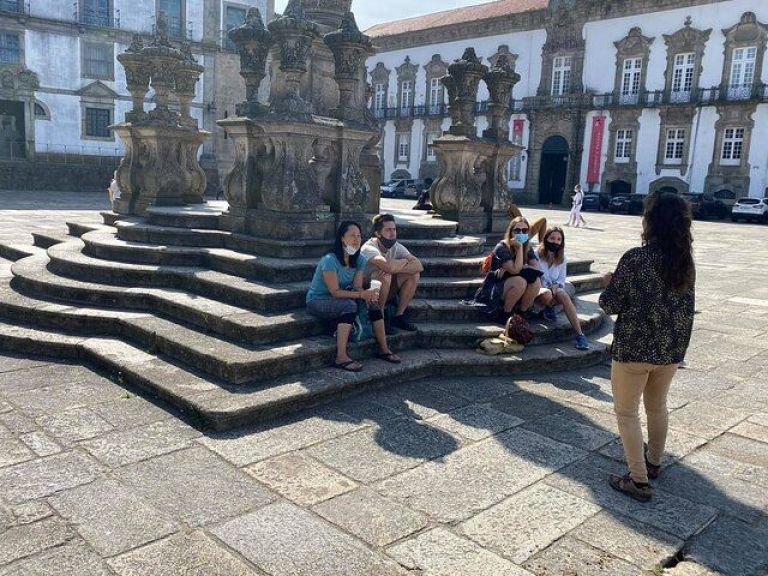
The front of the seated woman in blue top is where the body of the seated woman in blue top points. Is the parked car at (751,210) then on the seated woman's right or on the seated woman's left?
on the seated woman's left

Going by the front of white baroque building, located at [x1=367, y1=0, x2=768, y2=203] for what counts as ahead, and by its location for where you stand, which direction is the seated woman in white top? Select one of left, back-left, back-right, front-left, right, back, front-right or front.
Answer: front-left

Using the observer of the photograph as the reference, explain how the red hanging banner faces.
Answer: facing the viewer

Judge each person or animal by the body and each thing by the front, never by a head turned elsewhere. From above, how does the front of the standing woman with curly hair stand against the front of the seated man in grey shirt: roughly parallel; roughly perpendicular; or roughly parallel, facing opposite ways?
roughly parallel, facing opposite ways

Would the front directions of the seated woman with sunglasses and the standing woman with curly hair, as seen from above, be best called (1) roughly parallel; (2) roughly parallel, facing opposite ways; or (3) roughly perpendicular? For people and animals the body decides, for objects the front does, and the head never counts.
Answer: roughly parallel, facing opposite ways

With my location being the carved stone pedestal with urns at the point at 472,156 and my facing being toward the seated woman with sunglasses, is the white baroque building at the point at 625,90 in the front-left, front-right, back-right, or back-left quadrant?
back-left

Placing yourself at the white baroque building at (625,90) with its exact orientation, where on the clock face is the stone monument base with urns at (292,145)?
The stone monument base with urns is roughly at 11 o'clock from the white baroque building.

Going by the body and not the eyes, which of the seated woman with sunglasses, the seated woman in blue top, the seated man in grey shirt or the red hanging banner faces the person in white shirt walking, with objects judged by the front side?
the red hanging banner

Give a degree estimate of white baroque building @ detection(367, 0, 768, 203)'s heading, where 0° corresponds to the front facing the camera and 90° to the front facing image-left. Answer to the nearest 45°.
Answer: approximately 45°

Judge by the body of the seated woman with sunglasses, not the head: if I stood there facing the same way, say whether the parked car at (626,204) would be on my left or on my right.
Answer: on my left

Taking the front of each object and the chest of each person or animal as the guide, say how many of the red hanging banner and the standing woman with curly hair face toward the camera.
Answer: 1

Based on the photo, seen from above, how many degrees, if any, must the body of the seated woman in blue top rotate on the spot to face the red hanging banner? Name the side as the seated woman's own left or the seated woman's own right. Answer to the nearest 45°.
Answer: approximately 135° to the seated woman's own left

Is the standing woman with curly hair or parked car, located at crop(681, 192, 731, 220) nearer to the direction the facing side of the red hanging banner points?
the standing woman with curly hair

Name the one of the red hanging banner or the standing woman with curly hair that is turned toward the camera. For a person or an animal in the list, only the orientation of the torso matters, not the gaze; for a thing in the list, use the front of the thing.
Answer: the red hanging banner

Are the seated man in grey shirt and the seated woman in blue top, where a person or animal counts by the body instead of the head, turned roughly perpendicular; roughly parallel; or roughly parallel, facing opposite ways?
roughly parallel

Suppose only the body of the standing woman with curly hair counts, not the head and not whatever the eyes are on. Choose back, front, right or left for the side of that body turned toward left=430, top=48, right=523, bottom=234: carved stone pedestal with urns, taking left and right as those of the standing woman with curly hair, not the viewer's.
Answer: front

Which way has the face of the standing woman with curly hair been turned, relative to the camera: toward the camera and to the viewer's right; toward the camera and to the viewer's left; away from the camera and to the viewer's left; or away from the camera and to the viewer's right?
away from the camera and to the viewer's left

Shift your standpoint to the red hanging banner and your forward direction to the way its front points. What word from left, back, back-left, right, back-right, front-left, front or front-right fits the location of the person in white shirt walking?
front

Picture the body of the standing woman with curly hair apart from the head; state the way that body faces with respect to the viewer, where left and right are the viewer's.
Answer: facing away from the viewer and to the left of the viewer
